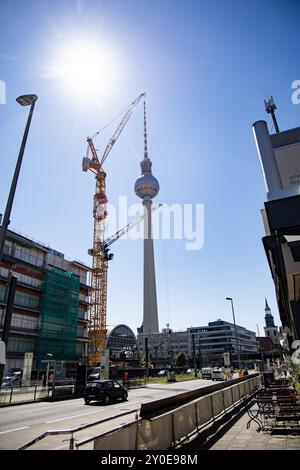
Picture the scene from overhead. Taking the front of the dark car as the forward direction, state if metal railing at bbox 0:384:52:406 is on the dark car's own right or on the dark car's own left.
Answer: on the dark car's own left

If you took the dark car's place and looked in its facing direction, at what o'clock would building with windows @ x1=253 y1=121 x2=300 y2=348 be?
The building with windows is roughly at 4 o'clock from the dark car.

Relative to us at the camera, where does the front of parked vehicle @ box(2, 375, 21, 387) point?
facing the viewer and to the left of the viewer

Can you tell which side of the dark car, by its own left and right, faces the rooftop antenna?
right
